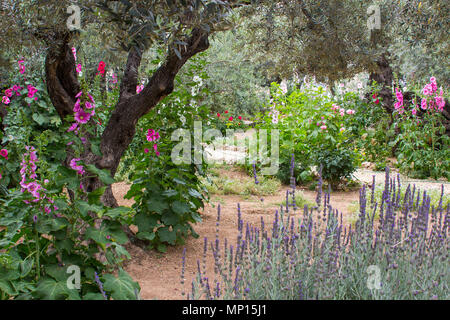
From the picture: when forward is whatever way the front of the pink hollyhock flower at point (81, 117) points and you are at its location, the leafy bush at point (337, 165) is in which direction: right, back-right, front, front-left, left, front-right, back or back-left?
back-left

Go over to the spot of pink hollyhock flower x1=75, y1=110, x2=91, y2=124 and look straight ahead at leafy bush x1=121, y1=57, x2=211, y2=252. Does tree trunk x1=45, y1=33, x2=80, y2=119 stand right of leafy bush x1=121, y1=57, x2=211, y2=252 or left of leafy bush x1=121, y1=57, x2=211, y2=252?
left

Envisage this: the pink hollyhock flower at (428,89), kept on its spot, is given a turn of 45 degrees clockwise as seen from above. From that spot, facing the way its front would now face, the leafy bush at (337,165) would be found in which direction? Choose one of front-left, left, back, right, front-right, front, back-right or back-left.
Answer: front

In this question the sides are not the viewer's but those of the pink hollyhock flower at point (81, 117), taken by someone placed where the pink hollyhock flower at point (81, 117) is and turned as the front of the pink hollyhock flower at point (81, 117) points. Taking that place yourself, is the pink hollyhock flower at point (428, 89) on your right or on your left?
on your left

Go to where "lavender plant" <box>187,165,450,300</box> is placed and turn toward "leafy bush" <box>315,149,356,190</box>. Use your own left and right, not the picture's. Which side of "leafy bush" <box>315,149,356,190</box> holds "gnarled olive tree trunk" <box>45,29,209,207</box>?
left

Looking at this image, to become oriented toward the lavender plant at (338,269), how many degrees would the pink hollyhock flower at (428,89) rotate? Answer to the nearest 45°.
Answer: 0° — it already faces it

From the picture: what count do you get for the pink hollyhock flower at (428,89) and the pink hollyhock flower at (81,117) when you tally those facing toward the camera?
2

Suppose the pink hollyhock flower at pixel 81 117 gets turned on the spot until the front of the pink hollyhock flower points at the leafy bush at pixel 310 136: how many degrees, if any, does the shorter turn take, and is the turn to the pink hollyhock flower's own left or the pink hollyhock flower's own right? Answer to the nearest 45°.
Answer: approximately 135° to the pink hollyhock flower's own left

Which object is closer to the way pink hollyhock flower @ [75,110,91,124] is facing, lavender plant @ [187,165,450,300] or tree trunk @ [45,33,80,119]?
the lavender plant
